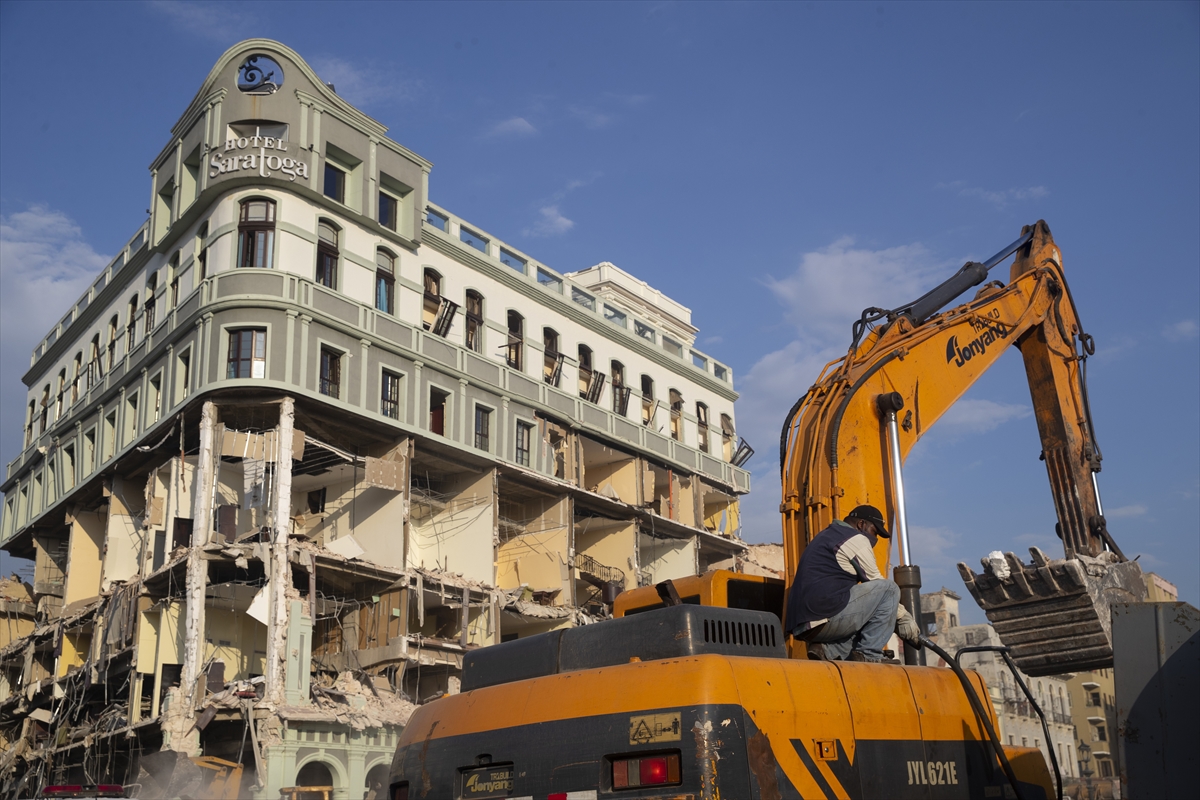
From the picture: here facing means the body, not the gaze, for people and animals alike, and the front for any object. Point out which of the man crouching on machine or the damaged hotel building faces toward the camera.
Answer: the damaged hotel building

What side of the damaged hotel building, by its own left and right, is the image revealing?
front

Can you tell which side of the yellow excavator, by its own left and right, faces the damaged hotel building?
left

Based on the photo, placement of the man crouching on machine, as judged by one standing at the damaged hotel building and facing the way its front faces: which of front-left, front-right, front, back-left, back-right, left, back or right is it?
front

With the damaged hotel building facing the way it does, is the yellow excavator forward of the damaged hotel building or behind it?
forward

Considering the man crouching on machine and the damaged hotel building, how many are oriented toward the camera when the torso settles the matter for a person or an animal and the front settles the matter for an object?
1

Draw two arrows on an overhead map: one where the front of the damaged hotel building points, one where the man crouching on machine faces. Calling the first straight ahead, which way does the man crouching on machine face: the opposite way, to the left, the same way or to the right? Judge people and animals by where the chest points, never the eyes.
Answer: to the left

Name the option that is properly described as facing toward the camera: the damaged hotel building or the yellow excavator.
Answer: the damaged hotel building

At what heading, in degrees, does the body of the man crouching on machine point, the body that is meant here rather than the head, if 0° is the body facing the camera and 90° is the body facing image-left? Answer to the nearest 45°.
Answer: approximately 270°

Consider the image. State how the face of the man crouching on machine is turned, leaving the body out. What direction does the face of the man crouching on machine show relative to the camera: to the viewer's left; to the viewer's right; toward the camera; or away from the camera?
to the viewer's right

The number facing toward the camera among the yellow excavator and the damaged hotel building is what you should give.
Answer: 1

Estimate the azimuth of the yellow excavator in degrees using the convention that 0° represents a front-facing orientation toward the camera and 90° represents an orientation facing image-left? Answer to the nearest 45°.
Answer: approximately 225°

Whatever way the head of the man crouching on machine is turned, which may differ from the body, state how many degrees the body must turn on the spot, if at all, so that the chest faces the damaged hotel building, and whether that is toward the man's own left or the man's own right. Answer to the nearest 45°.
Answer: approximately 135° to the man's own left
